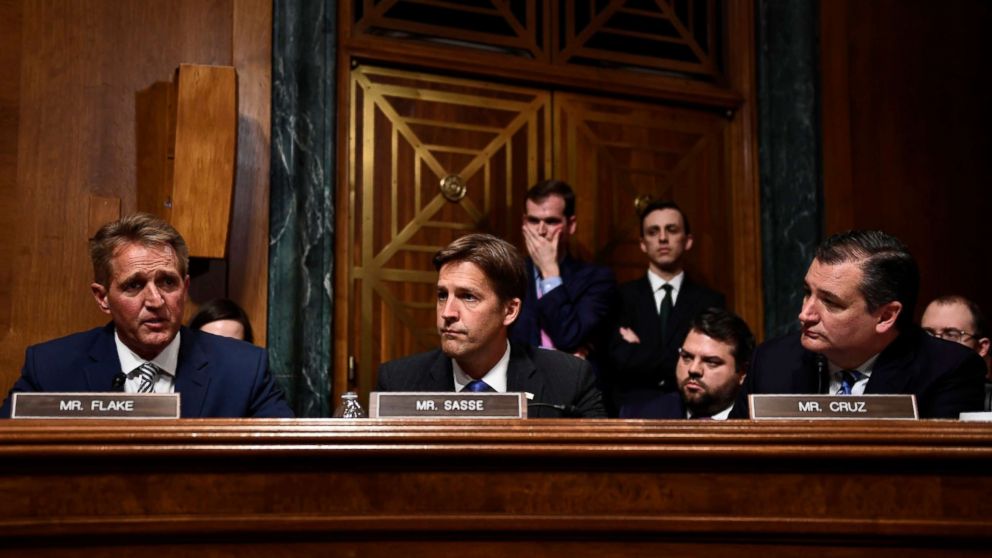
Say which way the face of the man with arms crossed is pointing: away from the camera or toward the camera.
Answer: toward the camera

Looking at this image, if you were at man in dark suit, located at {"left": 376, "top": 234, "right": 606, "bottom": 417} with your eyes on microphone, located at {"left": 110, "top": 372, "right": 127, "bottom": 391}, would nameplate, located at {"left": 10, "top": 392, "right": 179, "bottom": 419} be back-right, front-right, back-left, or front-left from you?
front-left

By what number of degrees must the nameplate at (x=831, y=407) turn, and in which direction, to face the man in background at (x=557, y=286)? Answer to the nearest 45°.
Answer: approximately 135° to its right

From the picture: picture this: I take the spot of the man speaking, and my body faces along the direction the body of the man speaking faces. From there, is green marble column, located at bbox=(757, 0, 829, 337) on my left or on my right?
on my left

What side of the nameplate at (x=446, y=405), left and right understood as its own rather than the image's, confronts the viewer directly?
front

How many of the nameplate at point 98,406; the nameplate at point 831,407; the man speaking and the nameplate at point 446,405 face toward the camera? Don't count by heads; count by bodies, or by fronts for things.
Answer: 4

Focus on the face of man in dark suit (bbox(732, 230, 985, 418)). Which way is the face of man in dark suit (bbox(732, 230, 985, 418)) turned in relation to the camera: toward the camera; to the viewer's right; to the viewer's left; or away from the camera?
to the viewer's left

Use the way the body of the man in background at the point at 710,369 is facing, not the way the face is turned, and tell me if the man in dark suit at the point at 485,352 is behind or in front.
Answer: in front

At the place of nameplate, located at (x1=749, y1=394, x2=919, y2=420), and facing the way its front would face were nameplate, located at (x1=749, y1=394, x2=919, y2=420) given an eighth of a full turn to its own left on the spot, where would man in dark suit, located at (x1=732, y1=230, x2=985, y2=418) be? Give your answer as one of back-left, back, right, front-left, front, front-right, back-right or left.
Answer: back-left

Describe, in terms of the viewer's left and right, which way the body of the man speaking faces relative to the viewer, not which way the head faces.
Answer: facing the viewer

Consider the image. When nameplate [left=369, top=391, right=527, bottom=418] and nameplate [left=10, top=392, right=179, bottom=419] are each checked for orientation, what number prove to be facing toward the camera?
2
